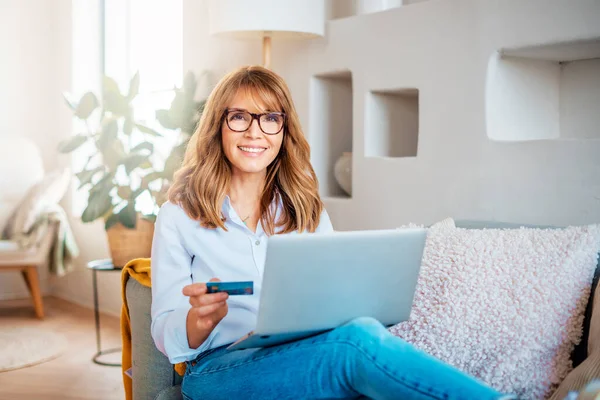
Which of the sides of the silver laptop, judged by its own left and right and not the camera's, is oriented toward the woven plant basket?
front

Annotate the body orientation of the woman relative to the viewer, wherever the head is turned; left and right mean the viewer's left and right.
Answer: facing the viewer and to the right of the viewer

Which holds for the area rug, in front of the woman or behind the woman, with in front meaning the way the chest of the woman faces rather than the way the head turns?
behind

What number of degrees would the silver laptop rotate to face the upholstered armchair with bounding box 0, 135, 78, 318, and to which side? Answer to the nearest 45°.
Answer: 0° — it already faces it

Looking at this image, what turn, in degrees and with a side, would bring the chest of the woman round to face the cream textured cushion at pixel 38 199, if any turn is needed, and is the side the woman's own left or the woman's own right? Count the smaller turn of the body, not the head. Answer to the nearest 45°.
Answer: approximately 180°

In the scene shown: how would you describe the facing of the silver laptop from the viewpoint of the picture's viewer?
facing away from the viewer and to the left of the viewer
